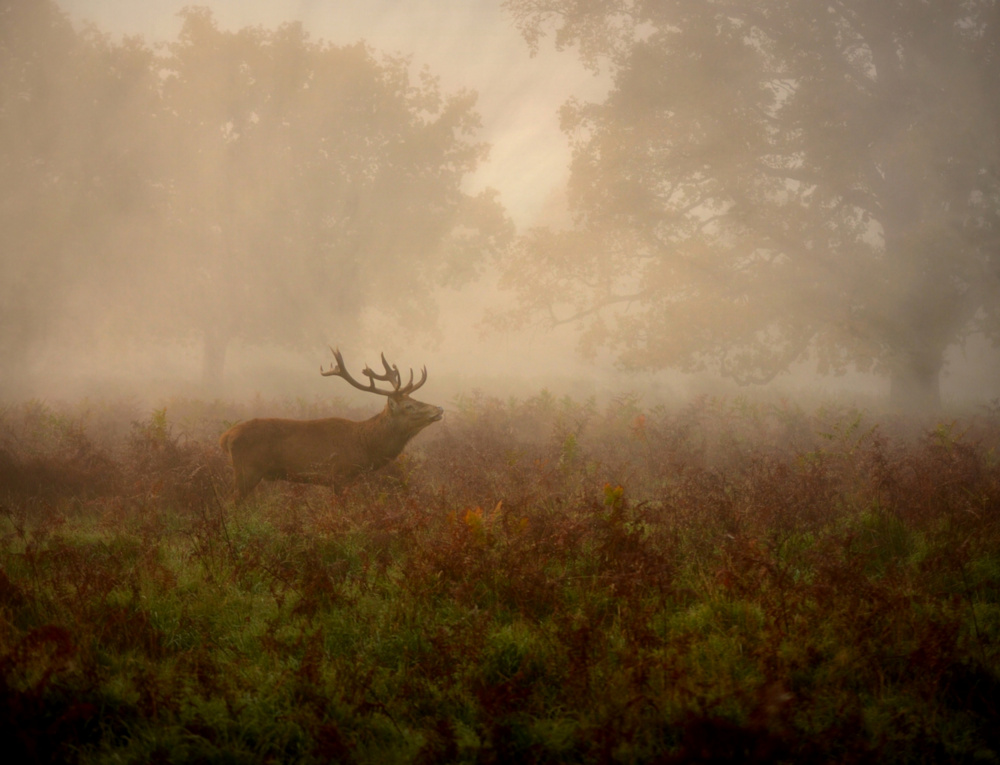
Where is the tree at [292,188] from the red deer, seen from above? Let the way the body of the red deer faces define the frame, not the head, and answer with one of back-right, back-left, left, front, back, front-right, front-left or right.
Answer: left

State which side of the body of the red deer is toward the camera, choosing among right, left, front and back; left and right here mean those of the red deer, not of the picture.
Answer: right
